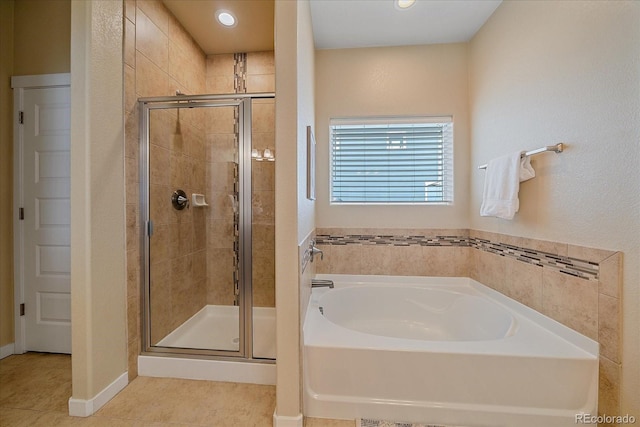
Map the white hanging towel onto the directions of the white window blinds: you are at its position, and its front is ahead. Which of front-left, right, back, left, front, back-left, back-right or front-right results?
front-left

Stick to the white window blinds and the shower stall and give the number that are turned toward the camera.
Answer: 2

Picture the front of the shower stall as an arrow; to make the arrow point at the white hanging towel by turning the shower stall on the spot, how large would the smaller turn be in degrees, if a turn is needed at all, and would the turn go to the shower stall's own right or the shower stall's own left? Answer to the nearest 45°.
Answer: approximately 45° to the shower stall's own left

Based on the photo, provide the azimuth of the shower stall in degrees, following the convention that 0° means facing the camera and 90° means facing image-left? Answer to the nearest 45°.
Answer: approximately 0°

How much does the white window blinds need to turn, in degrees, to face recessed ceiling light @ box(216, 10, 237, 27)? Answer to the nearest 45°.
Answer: approximately 45° to its right

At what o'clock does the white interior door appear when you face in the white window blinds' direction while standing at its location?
The white interior door is roughly at 2 o'clock from the white window blinds.

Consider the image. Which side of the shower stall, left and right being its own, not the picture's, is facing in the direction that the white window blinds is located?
left

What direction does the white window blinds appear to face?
toward the camera

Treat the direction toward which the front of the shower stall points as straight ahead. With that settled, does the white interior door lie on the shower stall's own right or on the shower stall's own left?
on the shower stall's own right
